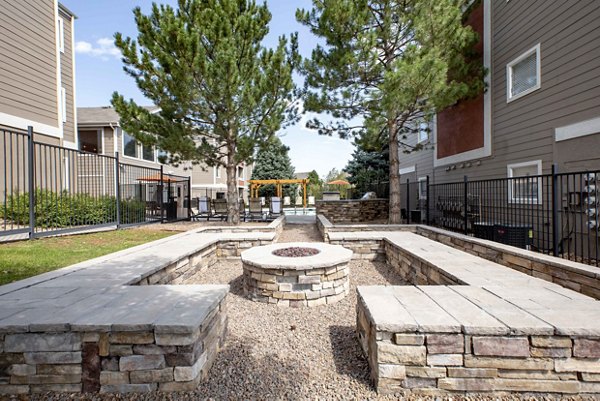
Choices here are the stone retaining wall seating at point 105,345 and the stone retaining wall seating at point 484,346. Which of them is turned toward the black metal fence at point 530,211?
the stone retaining wall seating at point 105,345

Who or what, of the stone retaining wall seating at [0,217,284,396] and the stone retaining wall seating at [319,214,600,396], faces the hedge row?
the stone retaining wall seating at [319,214,600,396]

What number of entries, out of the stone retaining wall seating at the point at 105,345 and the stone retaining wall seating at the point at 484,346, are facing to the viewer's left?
1

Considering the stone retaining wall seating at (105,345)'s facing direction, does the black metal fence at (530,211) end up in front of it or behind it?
in front

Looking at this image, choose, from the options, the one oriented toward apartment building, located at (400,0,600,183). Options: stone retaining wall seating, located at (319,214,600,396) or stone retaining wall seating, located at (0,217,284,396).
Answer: stone retaining wall seating, located at (0,217,284,396)

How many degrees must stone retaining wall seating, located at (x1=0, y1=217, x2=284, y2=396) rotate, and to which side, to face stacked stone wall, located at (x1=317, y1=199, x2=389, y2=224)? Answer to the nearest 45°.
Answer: approximately 45° to its left

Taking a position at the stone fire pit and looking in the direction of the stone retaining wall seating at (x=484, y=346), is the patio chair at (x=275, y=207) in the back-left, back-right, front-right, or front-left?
back-left

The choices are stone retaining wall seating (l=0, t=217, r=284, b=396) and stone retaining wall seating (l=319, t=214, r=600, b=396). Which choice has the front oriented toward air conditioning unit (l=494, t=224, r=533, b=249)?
stone retaining wall seating (l=0, t=217, r=284, b=396)

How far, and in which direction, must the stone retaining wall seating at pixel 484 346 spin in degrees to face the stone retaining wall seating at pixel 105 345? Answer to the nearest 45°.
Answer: approximately 45° to its left

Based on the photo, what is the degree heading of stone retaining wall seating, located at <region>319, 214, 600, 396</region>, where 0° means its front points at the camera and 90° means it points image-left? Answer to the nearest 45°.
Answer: approximately 90°

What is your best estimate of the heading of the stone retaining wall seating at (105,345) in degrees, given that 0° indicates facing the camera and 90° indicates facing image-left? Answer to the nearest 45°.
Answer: approximately 270°

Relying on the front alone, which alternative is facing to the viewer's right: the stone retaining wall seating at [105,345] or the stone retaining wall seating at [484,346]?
the stone retaining wall seating at [105,345]

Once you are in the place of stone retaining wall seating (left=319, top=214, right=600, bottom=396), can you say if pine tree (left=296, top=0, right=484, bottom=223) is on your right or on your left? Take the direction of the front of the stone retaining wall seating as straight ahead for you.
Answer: on your right

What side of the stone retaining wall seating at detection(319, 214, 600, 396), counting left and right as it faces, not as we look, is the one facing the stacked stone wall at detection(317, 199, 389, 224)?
right

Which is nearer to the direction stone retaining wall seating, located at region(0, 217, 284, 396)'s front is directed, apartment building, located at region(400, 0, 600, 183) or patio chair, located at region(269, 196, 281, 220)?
the apartment building
